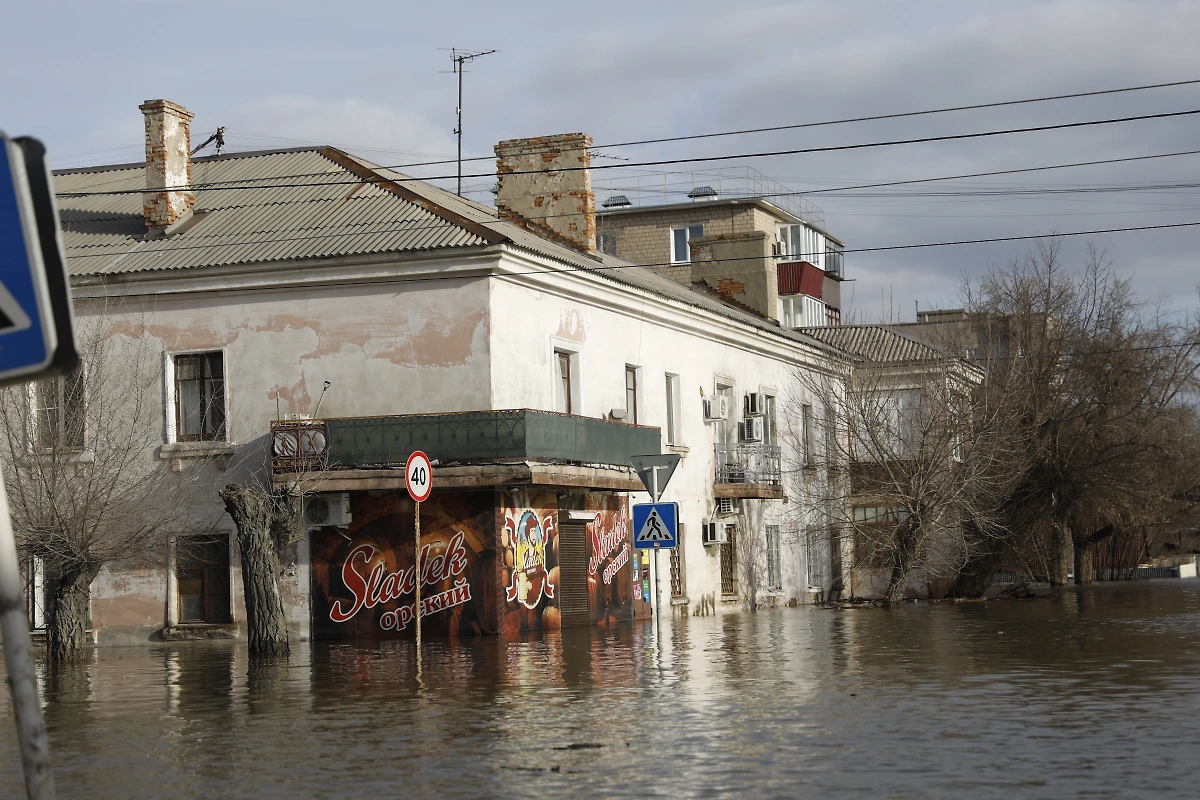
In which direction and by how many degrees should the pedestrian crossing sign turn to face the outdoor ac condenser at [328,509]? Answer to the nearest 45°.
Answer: approximately 135° to its right

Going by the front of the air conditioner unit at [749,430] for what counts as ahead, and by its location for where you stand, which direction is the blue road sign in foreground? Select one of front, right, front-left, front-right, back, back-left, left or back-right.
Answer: front-right

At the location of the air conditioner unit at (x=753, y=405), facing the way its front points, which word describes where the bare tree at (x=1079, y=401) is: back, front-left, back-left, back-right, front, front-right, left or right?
left

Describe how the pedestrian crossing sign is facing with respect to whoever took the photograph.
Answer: facing the viewer

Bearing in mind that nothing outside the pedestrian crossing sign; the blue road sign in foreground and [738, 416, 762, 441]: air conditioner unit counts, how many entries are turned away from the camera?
0

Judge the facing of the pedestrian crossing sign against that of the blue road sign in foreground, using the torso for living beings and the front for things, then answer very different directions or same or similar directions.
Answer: same or similar directions

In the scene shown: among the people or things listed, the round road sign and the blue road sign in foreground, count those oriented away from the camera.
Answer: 0

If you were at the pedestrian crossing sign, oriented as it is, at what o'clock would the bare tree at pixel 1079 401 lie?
The bare tree is roughly at 7 o'clock from the pedestrian crossing sign.

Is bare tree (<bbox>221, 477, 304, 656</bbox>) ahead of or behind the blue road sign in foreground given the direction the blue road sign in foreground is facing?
behind

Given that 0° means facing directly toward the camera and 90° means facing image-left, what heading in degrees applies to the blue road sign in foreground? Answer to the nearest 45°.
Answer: approximately 45°

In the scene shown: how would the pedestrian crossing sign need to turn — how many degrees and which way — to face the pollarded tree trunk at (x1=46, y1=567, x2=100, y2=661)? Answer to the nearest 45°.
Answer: approximately 90° to its right

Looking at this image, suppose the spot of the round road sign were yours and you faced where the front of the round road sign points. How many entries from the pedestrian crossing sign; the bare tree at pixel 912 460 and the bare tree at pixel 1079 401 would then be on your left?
3

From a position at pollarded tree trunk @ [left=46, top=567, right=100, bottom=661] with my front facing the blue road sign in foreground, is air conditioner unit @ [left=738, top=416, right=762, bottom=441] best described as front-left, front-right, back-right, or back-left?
back-left

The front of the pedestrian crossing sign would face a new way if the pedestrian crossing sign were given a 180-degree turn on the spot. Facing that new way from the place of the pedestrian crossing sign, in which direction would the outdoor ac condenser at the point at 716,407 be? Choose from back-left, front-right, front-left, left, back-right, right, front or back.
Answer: front
